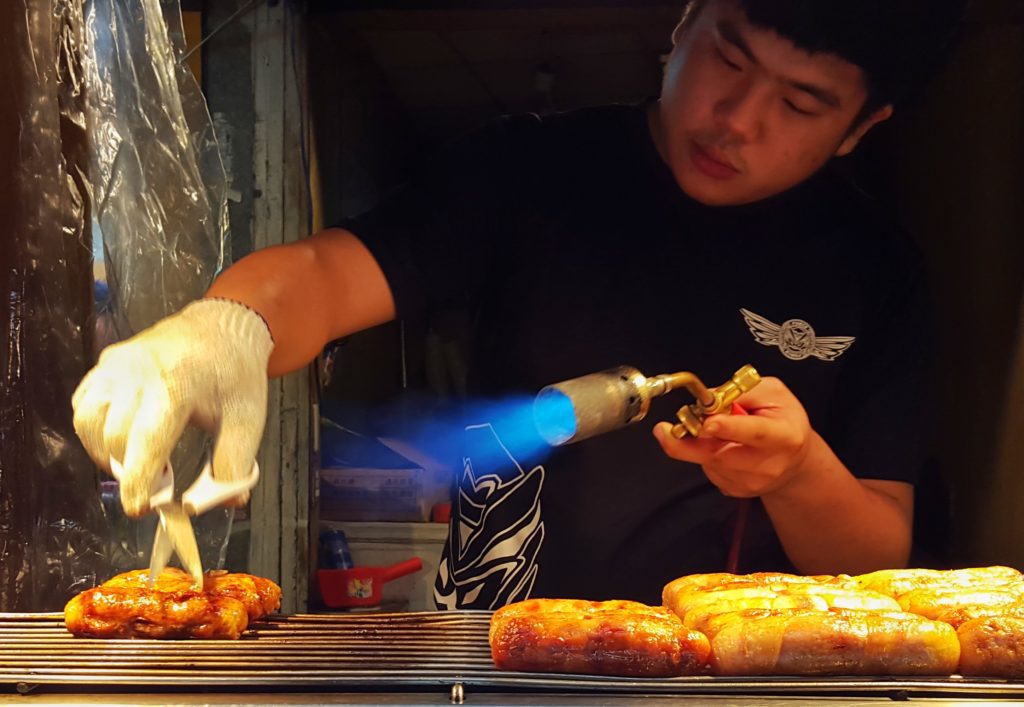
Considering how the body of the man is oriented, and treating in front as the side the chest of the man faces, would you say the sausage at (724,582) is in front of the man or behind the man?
in front

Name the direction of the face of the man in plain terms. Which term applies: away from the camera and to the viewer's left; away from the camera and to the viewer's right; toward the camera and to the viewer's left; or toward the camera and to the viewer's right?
toward the camera and to the viewer's left

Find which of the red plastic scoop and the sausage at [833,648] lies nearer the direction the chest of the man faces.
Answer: the sausage

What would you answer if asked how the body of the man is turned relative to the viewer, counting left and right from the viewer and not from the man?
facing the viewer

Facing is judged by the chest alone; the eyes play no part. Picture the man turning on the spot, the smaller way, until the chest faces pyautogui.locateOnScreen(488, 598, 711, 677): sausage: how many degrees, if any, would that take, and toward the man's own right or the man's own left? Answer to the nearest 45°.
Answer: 0° — they already face it

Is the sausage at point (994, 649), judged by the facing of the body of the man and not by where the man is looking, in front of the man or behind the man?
in front

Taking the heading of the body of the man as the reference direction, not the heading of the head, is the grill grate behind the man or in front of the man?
in front

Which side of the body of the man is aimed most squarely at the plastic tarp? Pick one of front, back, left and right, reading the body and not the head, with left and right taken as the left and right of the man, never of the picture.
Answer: right

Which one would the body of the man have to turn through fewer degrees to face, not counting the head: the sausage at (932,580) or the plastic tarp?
the sausage

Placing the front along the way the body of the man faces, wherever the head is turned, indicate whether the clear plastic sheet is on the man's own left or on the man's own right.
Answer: on the man's own right

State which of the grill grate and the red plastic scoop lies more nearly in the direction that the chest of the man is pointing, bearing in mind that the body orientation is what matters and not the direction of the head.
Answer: the grill grate

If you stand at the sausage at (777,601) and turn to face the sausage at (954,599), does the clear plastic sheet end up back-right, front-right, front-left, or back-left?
back-left
